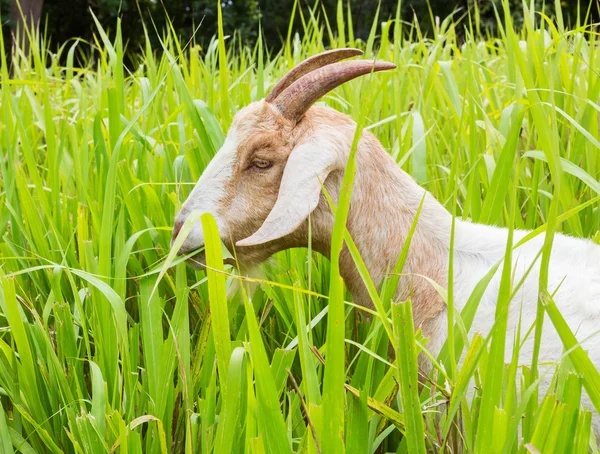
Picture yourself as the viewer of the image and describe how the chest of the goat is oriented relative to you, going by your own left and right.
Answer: facing to the left of the viewer
